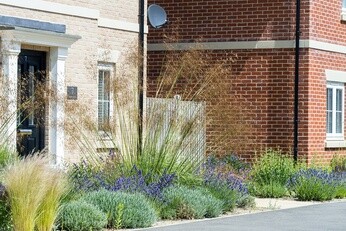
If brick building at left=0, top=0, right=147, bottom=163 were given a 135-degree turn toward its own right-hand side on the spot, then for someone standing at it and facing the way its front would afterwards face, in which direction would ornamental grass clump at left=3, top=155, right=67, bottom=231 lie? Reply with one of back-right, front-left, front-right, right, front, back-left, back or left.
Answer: left

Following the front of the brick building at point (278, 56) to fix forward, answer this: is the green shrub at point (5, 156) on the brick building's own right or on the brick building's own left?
on the brick building's own right

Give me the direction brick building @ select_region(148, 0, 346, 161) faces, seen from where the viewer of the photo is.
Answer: facing the viewer and to the right of the viewer

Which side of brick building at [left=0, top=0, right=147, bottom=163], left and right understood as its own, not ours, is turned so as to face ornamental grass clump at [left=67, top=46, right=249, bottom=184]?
front

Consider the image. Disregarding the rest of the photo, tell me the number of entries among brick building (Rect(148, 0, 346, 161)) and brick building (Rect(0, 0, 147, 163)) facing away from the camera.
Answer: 0

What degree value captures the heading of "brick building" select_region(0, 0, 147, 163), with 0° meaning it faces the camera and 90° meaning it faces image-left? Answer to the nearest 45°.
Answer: approximately 315°
